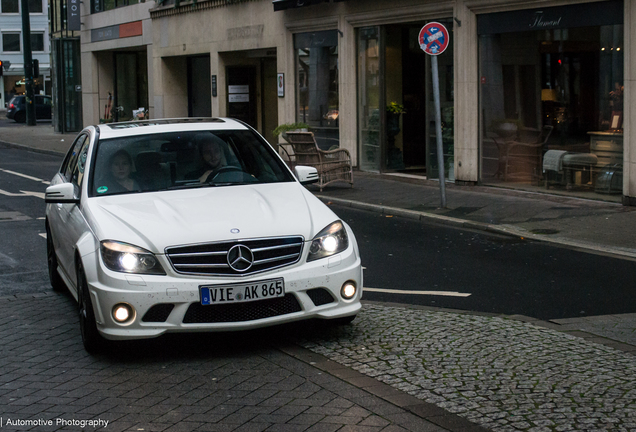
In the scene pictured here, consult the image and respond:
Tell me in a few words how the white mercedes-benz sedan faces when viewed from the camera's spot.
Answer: facing the viewer and to the right of the viewer

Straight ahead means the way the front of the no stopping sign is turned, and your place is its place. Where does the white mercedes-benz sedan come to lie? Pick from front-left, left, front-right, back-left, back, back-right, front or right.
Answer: front

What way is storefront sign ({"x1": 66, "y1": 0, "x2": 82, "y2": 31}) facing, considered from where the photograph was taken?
facing the viewer

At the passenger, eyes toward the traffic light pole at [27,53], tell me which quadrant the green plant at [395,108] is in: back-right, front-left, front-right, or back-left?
front-right

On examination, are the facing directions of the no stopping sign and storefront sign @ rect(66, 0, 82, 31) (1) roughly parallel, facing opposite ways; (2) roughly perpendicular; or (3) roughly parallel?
roughly parallel

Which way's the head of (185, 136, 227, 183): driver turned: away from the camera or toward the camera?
toward the camera

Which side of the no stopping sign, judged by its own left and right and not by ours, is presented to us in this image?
front

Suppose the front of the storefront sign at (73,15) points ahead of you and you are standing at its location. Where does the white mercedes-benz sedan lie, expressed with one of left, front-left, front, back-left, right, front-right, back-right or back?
front

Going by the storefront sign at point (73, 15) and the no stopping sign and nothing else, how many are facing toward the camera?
2

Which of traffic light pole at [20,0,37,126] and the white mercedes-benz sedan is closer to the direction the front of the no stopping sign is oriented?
the white mercedes-benz sedan

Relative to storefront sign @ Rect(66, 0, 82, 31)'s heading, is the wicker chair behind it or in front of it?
in front

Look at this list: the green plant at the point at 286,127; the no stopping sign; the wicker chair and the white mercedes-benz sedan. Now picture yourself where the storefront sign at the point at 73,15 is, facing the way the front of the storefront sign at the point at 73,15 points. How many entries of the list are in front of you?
4
